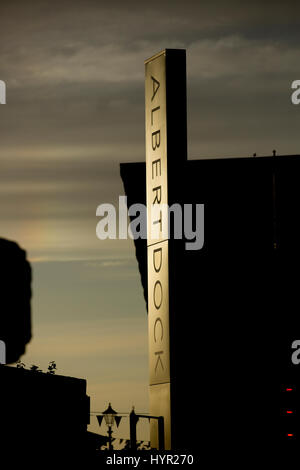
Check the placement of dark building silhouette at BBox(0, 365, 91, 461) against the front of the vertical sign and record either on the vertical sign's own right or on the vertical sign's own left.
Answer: on the vertical sign's own right

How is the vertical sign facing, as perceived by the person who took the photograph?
facing the viewer and to the left of the viewer

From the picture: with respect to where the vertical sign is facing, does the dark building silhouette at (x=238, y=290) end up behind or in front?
behind
